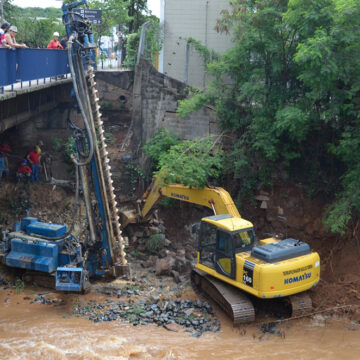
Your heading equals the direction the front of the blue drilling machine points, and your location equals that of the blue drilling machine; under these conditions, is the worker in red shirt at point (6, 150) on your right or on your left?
on your left

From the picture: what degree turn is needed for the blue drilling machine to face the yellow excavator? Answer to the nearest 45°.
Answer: approximately 45° to its right

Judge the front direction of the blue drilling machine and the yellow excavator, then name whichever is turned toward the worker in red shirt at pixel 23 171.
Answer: the yellow excavator

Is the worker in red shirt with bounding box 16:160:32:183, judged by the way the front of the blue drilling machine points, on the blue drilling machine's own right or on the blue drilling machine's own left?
on the blue drilling machine's own left

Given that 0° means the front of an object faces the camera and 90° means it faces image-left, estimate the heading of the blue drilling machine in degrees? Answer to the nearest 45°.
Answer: approximately 270°

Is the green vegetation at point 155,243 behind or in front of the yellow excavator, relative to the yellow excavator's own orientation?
in front

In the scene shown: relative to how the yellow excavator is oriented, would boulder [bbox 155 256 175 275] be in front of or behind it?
in front

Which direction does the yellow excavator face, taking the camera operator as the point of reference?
facing away from the viewer and to the left of the viewer

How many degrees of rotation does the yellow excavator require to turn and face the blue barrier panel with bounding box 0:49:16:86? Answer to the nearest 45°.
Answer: approximately 45° to its left

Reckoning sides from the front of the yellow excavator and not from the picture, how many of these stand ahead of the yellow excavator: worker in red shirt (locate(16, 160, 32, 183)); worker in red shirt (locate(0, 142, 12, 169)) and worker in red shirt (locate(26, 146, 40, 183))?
3

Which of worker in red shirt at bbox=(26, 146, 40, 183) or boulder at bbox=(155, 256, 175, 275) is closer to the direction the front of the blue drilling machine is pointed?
the boulder

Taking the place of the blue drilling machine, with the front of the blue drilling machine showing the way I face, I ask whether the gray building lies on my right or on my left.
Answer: on my left

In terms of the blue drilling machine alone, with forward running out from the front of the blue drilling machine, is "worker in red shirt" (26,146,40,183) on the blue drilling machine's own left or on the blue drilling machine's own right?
on the blue drilling machine's own left

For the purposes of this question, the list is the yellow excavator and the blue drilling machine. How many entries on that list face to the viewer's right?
1

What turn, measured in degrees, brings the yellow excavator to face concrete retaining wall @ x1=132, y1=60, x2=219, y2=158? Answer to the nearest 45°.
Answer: approximately 45° to its right

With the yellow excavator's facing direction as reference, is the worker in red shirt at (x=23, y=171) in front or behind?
in front
